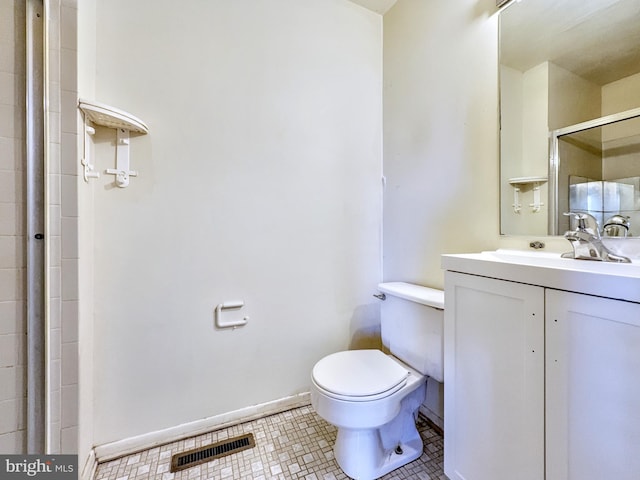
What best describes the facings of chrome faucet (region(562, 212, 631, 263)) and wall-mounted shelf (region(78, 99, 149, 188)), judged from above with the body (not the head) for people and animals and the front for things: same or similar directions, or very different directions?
very different directions

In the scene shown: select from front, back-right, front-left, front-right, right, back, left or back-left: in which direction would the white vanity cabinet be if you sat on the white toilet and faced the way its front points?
left

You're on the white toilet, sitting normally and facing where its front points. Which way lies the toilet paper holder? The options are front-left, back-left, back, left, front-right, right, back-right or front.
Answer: front-right

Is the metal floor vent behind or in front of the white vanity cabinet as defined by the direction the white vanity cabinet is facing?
in front

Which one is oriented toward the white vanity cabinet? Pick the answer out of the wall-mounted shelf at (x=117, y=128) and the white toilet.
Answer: the wall-mounted shelf

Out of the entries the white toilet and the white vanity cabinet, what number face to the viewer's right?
0

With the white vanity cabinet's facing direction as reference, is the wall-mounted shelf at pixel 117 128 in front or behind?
in front

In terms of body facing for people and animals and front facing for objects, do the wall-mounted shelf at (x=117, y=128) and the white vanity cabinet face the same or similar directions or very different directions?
very different directions

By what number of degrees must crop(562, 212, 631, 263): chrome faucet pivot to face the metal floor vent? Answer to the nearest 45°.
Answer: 0° — it already faces it
